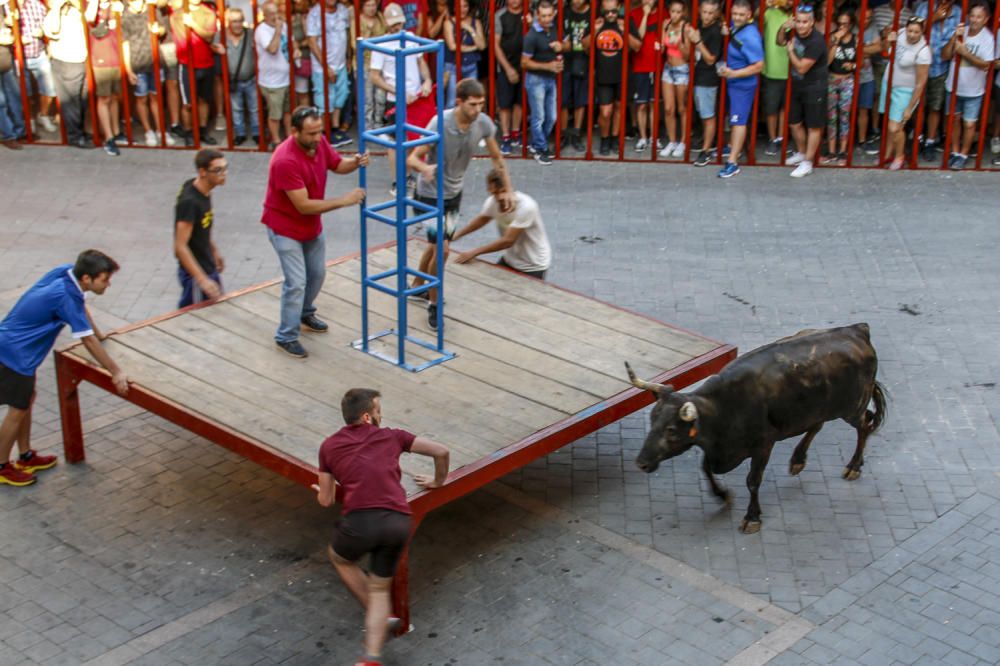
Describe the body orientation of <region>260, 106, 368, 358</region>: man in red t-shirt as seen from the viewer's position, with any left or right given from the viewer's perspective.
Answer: facing the viewer and to the right of the viewer

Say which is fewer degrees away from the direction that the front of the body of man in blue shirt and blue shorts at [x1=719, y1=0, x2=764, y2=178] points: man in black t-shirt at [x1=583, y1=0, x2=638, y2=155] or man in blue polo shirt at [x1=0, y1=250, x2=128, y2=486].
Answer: the man in blue polo shirt

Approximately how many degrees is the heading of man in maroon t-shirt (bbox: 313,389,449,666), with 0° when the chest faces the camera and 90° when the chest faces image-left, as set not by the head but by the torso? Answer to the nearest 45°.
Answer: approximately 180°

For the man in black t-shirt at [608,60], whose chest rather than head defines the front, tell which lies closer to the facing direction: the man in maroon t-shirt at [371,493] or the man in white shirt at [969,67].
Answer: the man in maroon t-shirt

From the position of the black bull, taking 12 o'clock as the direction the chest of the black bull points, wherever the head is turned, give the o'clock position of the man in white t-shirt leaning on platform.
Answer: The man in white t-shirt leaning on platform is roughly at 3 o'clock from the black bull.

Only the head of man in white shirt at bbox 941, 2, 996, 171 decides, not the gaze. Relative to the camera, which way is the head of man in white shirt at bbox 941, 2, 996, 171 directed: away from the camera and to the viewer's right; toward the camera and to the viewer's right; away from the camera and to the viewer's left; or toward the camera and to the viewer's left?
toward the camera and to the viewer's left

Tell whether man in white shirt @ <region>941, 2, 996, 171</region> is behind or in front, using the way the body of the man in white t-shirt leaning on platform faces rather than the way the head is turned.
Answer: behind

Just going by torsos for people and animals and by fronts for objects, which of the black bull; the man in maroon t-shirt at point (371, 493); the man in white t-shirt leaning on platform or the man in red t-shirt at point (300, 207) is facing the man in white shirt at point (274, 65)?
the man in maroon t-shirt at point (371, 493)

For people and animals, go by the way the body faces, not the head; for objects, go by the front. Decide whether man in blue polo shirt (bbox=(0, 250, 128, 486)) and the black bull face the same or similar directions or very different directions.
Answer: very different directions

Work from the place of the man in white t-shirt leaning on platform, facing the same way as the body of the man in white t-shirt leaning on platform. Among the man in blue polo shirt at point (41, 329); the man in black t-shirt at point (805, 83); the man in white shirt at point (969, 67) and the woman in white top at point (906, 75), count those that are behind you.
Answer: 3

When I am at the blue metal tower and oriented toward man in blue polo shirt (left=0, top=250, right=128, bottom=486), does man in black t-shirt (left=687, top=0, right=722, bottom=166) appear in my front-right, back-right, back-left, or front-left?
back-right

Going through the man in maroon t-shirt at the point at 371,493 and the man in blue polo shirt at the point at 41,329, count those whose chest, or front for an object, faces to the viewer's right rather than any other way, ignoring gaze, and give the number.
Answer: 1

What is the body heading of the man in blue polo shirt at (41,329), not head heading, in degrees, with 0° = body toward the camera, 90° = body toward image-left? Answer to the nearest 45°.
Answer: approximately 270°

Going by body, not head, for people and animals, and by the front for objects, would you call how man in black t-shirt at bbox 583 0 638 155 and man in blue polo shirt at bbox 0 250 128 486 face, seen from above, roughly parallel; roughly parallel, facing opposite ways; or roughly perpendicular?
roughly perpendicular

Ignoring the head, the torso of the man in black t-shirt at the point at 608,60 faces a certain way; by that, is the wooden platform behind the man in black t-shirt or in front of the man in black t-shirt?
in front

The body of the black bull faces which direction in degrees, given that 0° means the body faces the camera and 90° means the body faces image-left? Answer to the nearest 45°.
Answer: approximately 45°

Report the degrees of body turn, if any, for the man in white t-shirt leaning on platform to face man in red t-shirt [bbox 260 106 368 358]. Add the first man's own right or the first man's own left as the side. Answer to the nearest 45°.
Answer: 0° — they already face them
